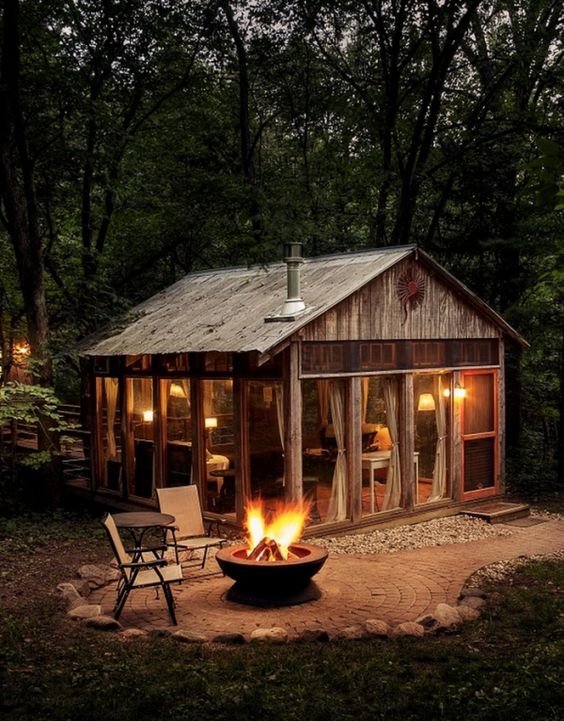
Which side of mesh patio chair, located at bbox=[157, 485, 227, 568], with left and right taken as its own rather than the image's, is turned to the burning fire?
front

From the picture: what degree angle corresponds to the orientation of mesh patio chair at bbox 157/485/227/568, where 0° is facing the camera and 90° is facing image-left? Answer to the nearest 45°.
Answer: approximately 315°

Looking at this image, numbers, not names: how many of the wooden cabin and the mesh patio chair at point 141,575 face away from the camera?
0

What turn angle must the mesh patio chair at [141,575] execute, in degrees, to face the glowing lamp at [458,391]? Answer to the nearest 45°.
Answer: approximately 45° to its left

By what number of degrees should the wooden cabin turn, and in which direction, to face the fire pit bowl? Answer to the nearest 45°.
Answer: approximately 45° to its right

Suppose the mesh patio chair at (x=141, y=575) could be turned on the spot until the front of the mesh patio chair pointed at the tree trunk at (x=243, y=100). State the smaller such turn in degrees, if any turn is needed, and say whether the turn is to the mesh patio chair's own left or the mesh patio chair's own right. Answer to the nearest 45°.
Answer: approximately 90° to the mesh patio chair's own left

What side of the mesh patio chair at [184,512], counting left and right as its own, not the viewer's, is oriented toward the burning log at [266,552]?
front

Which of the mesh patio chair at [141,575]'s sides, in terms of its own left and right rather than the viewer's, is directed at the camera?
right

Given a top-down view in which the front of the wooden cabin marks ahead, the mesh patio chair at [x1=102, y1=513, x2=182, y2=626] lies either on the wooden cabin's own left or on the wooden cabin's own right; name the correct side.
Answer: on the wooden cabin's own right

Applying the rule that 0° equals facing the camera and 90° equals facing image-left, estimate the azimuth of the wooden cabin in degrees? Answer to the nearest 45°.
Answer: approximately 315°

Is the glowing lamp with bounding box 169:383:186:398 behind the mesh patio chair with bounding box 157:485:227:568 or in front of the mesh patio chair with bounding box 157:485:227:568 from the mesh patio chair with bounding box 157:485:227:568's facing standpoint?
behind

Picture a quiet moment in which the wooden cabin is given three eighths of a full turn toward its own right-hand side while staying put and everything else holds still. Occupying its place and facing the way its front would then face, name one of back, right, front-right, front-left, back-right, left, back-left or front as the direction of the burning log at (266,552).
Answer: left

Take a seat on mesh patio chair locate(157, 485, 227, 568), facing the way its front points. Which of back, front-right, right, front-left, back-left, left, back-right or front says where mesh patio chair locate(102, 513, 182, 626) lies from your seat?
front-right

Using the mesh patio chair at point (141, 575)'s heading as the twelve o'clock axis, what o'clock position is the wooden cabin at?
The wooden cabin is roughly at 10 o'clock from the mesh patio chair.

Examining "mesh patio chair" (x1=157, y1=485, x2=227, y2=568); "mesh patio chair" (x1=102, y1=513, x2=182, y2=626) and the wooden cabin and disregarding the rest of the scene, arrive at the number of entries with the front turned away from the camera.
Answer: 0
